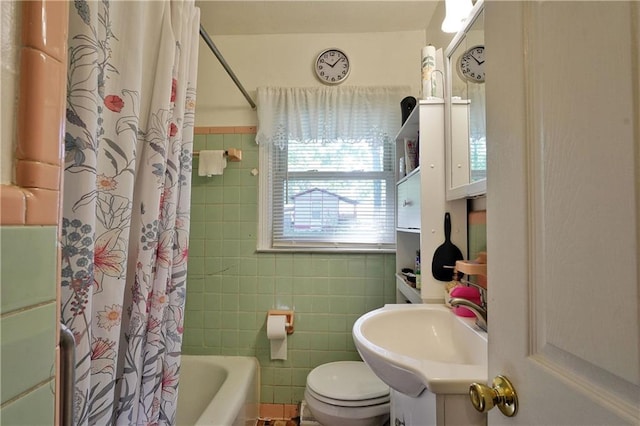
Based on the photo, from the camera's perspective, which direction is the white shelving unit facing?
to the viewer's left

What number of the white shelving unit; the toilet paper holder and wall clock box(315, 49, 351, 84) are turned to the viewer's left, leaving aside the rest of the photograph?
1

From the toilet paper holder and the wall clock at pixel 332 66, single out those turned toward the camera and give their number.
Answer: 2

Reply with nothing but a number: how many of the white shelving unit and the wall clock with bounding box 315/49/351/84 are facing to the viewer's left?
1

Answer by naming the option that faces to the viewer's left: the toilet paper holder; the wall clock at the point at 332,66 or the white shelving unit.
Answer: the white shelving unit

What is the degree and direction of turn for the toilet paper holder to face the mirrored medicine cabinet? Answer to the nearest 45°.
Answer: approximately 45° to its left

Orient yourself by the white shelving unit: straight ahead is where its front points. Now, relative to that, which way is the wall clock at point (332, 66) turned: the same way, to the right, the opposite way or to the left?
to the left

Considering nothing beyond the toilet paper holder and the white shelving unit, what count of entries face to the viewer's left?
1
